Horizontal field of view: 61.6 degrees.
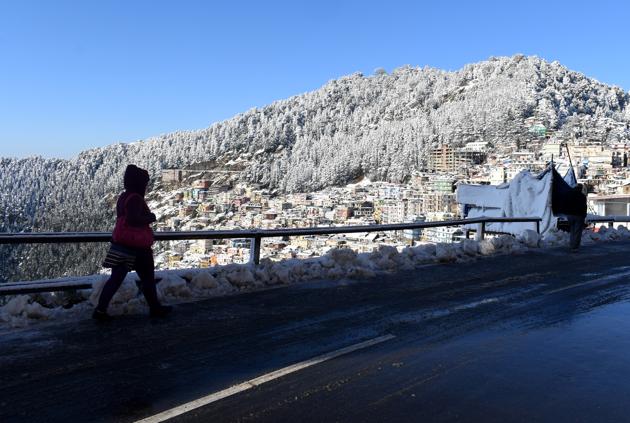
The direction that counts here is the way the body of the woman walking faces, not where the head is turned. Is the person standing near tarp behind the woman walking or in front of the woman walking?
in front

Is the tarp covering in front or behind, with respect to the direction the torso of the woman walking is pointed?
in front

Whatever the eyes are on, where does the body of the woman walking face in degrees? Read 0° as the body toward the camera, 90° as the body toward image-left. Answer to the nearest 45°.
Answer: approximately 270°

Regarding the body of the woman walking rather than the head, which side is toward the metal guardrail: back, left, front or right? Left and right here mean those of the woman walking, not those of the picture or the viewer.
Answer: left
